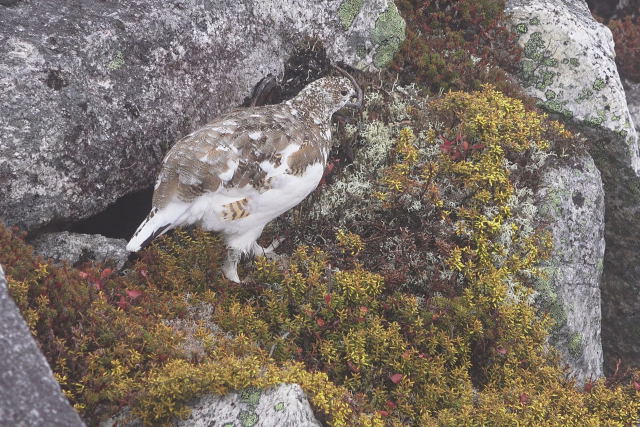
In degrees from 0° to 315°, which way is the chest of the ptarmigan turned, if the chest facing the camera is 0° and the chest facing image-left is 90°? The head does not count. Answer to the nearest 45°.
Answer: approximately 270°

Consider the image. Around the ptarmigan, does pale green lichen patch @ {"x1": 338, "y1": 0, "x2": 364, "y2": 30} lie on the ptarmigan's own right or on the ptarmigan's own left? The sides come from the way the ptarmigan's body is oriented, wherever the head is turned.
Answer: on the ptarmigan's own left

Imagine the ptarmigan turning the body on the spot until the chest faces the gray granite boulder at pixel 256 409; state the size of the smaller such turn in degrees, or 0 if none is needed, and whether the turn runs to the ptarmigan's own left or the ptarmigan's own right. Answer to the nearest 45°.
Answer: approximately 90° to the ptarmigan's own right

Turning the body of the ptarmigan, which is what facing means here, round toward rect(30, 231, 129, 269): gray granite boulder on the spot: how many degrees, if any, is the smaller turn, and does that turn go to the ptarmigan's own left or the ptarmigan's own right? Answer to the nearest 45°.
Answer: approximately 180°

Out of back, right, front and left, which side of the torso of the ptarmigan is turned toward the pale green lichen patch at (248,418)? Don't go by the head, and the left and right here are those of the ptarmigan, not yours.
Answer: right

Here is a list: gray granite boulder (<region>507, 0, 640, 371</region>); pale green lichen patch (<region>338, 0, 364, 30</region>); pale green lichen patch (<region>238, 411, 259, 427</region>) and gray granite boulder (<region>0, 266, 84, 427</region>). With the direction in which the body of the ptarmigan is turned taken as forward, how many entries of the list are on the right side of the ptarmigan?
2

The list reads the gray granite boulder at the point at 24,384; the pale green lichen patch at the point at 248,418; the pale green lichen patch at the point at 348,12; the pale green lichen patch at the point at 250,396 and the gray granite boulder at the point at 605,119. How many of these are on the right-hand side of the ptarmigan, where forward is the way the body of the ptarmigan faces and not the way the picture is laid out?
3

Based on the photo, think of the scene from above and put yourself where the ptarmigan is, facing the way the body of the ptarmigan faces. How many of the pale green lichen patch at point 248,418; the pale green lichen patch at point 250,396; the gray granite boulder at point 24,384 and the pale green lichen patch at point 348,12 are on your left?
1
